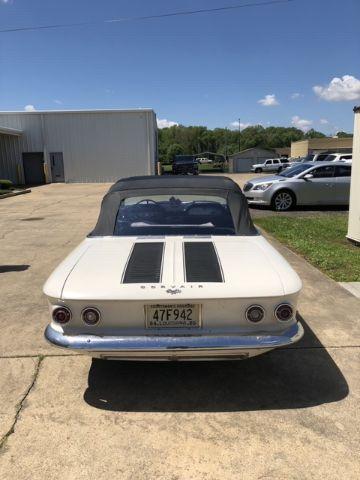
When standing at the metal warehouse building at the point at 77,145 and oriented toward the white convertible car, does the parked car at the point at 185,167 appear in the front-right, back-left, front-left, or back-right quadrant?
back-left

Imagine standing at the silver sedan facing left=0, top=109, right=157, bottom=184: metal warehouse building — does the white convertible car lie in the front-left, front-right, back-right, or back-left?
back-left

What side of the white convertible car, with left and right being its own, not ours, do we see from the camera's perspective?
back

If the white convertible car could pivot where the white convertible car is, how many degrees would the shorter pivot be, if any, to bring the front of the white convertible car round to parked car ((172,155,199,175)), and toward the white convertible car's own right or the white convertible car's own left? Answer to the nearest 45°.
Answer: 0° — it already faces it

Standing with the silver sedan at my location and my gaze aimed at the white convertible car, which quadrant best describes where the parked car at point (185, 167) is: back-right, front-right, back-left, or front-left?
back-right

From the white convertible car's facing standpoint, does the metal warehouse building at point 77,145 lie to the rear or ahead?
ahead

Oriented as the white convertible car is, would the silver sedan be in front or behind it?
in front
